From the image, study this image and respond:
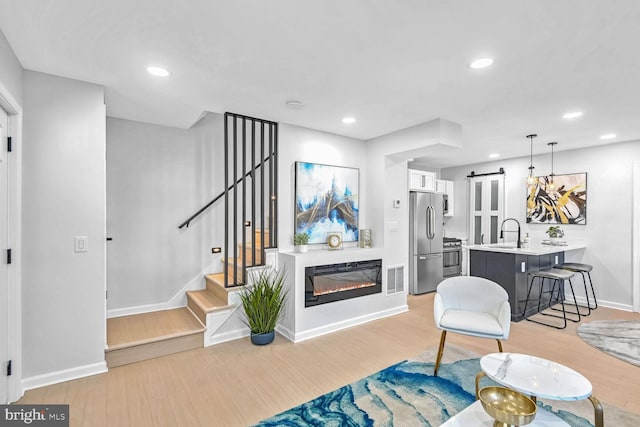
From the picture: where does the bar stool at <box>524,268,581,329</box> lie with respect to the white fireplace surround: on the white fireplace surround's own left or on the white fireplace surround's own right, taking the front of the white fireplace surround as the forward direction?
on the white fireplace surround's own left

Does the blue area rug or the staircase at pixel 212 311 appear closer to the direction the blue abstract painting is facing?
the blue area rug

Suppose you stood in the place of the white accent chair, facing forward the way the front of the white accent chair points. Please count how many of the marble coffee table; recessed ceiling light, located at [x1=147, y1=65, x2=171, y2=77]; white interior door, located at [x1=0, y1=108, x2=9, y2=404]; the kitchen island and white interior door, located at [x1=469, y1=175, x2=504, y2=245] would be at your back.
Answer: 2

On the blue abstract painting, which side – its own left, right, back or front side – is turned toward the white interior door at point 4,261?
right

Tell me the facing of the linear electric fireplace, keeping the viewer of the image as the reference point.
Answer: facing the viewer and to the right of the viewer

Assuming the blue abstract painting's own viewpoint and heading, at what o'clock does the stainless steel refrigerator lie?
The stainless steel refrigerator is roughly at 9 o'clock from the blue abstract painting.

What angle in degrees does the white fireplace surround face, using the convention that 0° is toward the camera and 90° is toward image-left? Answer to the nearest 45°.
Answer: approximately 315°

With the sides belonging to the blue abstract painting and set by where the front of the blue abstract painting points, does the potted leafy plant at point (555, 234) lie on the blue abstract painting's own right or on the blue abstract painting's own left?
on the blue abstract painting's own left

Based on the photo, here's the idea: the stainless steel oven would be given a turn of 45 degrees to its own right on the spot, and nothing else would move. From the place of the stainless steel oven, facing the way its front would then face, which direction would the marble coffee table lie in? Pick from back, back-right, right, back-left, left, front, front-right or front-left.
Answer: front

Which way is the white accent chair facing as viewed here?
toward the camera

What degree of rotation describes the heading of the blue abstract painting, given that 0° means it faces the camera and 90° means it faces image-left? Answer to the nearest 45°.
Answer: approximately 315°

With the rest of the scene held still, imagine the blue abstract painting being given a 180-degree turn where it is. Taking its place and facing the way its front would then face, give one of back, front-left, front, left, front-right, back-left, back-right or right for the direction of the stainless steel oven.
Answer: right

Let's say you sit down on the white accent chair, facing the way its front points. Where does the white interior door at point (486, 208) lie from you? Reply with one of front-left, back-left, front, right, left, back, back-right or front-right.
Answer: back

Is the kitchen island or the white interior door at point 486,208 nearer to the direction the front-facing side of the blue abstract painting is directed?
the kitchen island

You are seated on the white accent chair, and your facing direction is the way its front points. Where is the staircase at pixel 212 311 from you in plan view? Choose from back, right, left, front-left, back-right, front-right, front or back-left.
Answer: right

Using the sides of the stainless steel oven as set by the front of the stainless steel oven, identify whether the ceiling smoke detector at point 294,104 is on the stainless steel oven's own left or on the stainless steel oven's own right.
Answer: on the stainless steel oven's own right

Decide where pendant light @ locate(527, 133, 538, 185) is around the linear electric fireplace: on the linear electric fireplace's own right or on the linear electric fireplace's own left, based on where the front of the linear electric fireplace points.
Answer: on the linear electric fireplace's own left
